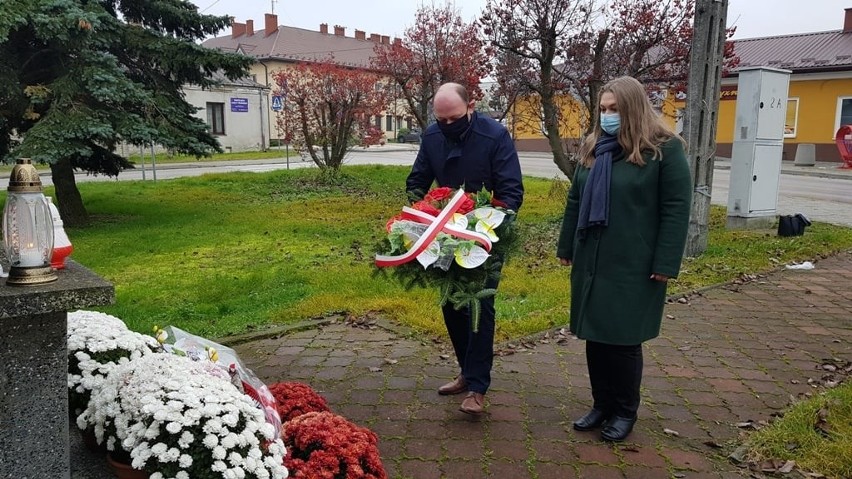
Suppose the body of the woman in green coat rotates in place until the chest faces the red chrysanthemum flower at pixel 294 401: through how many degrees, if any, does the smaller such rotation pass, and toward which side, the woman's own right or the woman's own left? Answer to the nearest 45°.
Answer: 0° — they already face it

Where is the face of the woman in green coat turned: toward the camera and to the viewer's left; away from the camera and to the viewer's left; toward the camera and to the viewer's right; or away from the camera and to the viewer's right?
toward the camera and to the viewer's left

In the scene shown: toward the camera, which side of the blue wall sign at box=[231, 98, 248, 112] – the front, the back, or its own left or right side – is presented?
front

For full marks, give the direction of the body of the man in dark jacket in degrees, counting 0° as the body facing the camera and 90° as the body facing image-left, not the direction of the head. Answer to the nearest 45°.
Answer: approximately 45°

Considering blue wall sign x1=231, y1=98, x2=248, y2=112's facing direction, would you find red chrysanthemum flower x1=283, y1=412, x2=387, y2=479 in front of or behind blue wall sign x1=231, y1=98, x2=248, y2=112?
in front

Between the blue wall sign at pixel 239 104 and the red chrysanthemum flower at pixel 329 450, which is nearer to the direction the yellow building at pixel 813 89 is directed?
the red chrysanthemum flower

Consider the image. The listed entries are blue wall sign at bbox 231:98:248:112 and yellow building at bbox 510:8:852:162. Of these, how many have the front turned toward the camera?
2

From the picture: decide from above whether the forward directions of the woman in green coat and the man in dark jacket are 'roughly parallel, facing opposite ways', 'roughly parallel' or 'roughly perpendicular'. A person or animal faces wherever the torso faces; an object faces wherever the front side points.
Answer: roughly parallel

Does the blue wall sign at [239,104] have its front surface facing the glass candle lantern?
yes

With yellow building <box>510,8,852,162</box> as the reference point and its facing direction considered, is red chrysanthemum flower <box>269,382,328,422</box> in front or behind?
in front

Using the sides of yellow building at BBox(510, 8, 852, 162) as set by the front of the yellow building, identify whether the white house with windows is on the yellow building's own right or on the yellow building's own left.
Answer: on the yellow building's own right

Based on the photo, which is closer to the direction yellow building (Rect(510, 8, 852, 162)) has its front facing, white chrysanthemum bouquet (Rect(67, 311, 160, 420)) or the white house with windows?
the white chrysanthemum bouquet

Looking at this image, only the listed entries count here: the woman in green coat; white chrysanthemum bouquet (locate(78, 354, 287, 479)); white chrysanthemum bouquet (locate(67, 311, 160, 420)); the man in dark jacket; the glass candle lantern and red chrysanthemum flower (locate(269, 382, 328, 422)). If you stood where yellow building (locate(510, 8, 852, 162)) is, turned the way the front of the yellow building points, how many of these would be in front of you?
6

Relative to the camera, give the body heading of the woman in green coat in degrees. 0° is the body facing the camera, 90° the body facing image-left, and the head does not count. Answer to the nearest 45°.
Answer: approximately 45°

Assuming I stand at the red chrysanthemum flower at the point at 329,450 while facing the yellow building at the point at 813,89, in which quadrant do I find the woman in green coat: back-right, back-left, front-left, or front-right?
front-right

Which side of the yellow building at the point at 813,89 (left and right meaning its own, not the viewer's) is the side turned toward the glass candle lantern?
front

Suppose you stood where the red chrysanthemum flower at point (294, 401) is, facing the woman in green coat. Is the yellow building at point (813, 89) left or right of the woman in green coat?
left
